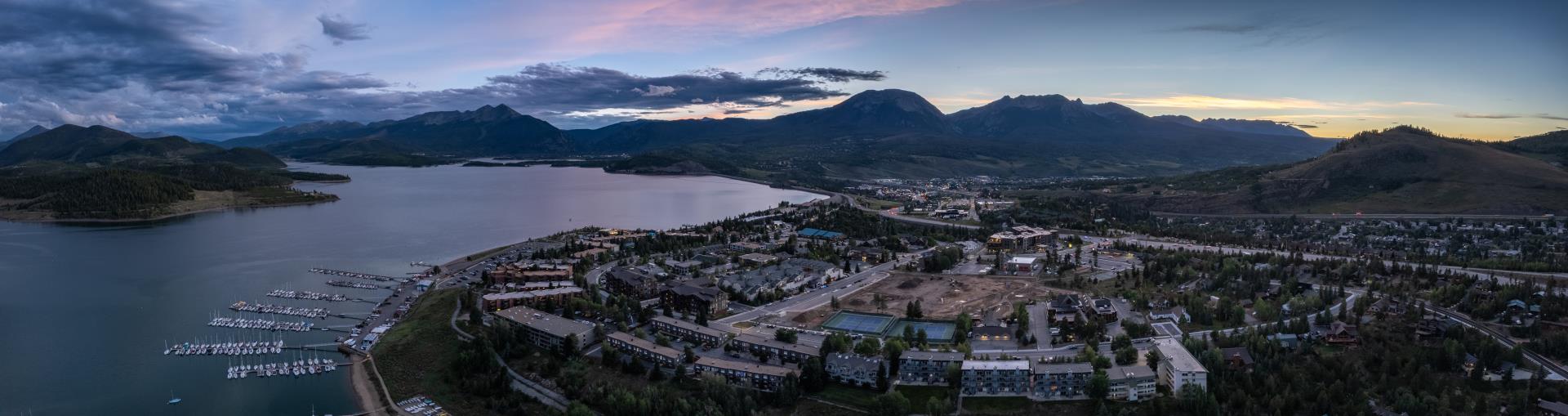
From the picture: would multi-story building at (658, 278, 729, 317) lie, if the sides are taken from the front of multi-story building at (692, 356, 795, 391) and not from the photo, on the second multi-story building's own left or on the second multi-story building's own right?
on the second multi-story building's own right

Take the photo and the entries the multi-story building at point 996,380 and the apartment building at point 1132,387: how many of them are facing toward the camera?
2

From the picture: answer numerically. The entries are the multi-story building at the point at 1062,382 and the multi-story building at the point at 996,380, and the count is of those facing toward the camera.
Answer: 2

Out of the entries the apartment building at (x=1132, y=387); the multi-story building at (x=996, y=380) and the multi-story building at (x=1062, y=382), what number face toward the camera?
3

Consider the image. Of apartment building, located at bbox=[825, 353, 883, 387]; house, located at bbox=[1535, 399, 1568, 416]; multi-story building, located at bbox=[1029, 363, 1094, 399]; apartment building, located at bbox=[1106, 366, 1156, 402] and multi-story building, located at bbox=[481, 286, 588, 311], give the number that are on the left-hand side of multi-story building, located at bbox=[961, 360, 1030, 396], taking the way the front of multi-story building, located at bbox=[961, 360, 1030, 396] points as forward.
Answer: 3

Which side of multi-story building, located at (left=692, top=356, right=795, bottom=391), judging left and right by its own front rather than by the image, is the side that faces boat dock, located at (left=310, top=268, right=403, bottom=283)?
right

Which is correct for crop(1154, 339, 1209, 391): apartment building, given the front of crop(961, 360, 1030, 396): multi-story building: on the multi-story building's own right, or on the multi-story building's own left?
on the multi-story building's own left

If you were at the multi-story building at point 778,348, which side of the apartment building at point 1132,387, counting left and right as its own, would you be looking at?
right

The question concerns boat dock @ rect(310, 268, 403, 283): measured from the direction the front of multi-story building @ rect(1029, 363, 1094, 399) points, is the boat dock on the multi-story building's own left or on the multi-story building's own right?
on the multi-story building's own right

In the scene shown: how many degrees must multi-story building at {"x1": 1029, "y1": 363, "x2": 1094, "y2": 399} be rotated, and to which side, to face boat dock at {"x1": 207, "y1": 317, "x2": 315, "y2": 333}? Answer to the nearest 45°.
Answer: approximately 90° to its right

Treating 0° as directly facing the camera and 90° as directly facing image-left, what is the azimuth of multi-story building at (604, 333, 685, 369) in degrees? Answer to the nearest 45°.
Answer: approximately 45°
